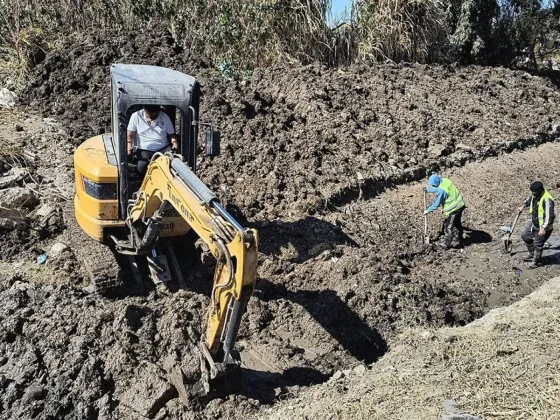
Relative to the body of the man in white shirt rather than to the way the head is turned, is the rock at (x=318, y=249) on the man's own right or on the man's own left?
on the man's own left

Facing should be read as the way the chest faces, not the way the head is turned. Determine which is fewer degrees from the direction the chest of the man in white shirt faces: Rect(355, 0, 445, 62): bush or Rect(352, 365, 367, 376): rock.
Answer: the rock

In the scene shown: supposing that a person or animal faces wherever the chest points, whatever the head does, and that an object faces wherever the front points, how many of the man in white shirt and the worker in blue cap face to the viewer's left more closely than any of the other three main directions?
1

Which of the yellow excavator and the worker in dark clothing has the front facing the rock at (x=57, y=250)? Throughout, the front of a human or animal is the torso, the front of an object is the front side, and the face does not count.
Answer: the worker in dark clothing

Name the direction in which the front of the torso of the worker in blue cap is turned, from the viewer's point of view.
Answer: to the viewer's left

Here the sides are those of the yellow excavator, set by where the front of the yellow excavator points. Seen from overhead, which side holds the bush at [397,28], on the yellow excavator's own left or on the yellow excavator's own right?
on the yellow excavator's own left

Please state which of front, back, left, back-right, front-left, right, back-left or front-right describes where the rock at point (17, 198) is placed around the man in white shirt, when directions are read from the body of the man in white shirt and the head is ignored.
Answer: back-right

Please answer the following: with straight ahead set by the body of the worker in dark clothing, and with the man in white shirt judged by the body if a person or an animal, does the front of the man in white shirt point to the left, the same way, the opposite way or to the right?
to the left

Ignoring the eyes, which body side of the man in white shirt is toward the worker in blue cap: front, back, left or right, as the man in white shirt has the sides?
left

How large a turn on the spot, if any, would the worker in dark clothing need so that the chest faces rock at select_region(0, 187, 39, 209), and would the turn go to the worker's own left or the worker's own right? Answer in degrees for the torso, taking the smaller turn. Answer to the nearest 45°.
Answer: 0° — they already face it

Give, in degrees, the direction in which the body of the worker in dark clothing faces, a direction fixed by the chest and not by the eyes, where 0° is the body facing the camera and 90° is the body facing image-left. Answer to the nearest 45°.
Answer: approximately 45°
